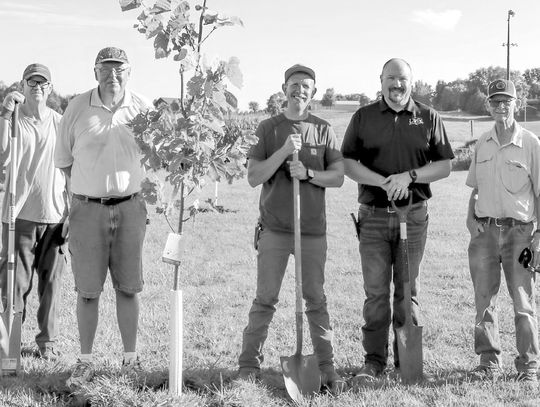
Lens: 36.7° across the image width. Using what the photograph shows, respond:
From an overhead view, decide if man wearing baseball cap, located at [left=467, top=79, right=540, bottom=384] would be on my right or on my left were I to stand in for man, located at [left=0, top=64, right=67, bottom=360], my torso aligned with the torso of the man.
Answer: on my left

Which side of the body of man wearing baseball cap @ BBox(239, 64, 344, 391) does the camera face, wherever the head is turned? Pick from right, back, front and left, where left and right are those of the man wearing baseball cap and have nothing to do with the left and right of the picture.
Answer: front

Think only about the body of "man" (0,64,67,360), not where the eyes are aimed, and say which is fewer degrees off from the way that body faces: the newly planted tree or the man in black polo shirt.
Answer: the newly planted tree

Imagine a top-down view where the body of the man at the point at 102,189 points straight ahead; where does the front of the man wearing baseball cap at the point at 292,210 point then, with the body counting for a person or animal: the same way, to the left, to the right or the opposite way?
the same way

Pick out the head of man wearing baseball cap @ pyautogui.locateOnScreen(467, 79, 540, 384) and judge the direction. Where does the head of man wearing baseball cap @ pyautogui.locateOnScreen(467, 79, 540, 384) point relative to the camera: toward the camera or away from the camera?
toward the camera

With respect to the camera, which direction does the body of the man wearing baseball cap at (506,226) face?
toward the camera

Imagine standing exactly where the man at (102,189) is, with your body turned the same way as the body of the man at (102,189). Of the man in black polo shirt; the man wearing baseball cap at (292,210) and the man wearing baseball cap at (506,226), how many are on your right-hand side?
0

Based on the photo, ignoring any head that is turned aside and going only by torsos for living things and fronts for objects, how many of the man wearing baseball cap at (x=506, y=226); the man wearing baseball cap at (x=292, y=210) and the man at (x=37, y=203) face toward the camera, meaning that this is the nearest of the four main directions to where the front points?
3

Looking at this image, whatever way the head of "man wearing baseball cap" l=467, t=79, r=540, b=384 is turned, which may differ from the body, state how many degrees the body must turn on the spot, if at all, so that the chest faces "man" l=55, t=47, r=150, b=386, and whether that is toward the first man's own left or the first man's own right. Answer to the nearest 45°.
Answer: approximately 45° to the first man's own right

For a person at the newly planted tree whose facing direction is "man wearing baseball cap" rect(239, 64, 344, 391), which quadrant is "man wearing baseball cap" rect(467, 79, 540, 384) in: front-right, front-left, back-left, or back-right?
front-right

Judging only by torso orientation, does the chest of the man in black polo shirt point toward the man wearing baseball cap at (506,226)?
no

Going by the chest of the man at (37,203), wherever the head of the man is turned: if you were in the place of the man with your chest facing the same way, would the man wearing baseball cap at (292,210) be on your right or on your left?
on your left

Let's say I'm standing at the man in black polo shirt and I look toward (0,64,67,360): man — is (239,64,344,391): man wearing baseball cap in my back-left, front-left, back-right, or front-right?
front-left

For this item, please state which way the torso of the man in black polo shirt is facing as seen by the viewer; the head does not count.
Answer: toward the camera
